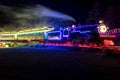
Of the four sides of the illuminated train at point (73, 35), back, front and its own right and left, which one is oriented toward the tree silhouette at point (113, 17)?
left

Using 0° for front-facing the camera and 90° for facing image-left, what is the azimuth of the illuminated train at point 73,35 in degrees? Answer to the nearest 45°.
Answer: approximately 315°

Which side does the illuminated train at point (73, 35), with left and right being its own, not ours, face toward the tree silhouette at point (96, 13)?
left
